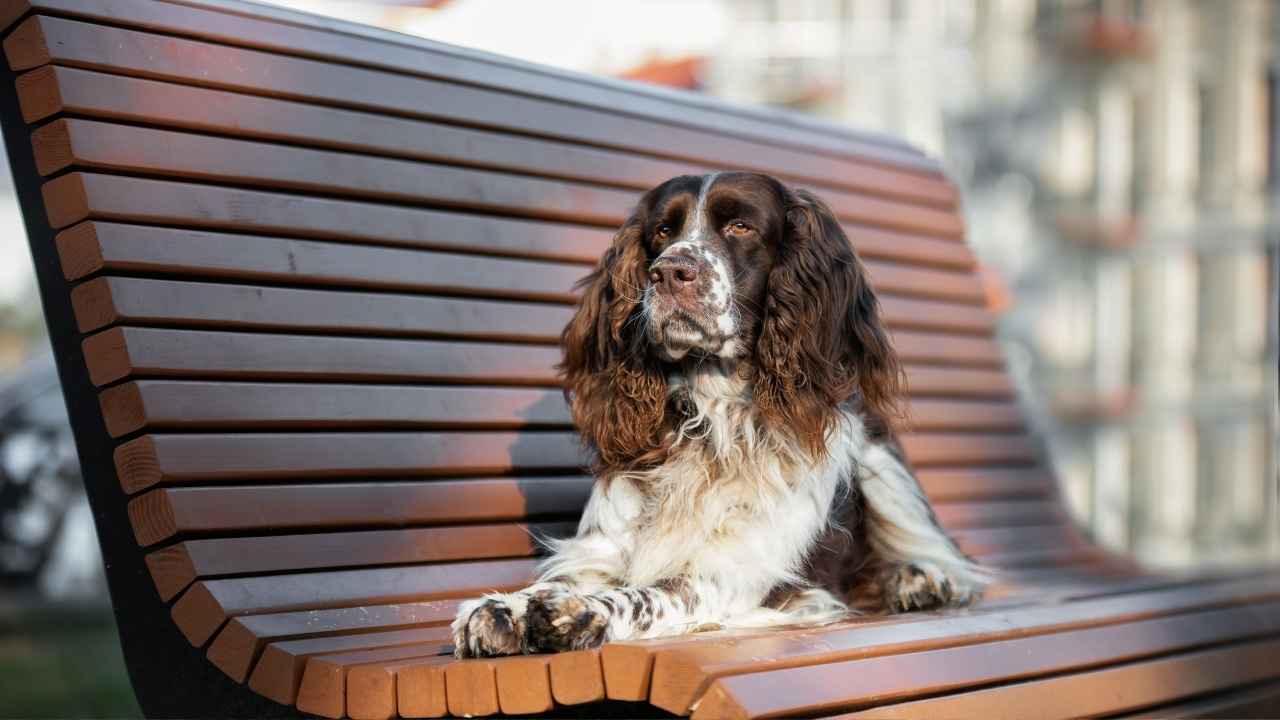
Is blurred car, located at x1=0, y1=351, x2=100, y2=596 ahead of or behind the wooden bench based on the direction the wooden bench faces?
behind

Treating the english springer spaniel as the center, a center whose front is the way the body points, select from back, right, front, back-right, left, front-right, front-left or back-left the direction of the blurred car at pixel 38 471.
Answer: right

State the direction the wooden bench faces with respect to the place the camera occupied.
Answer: facing the viewer and to the right of the viewer

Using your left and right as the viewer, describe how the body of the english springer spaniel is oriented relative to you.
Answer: facing the viewer and to the left of the viewer

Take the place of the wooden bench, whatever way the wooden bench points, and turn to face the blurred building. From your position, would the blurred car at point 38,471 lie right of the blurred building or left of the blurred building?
left
